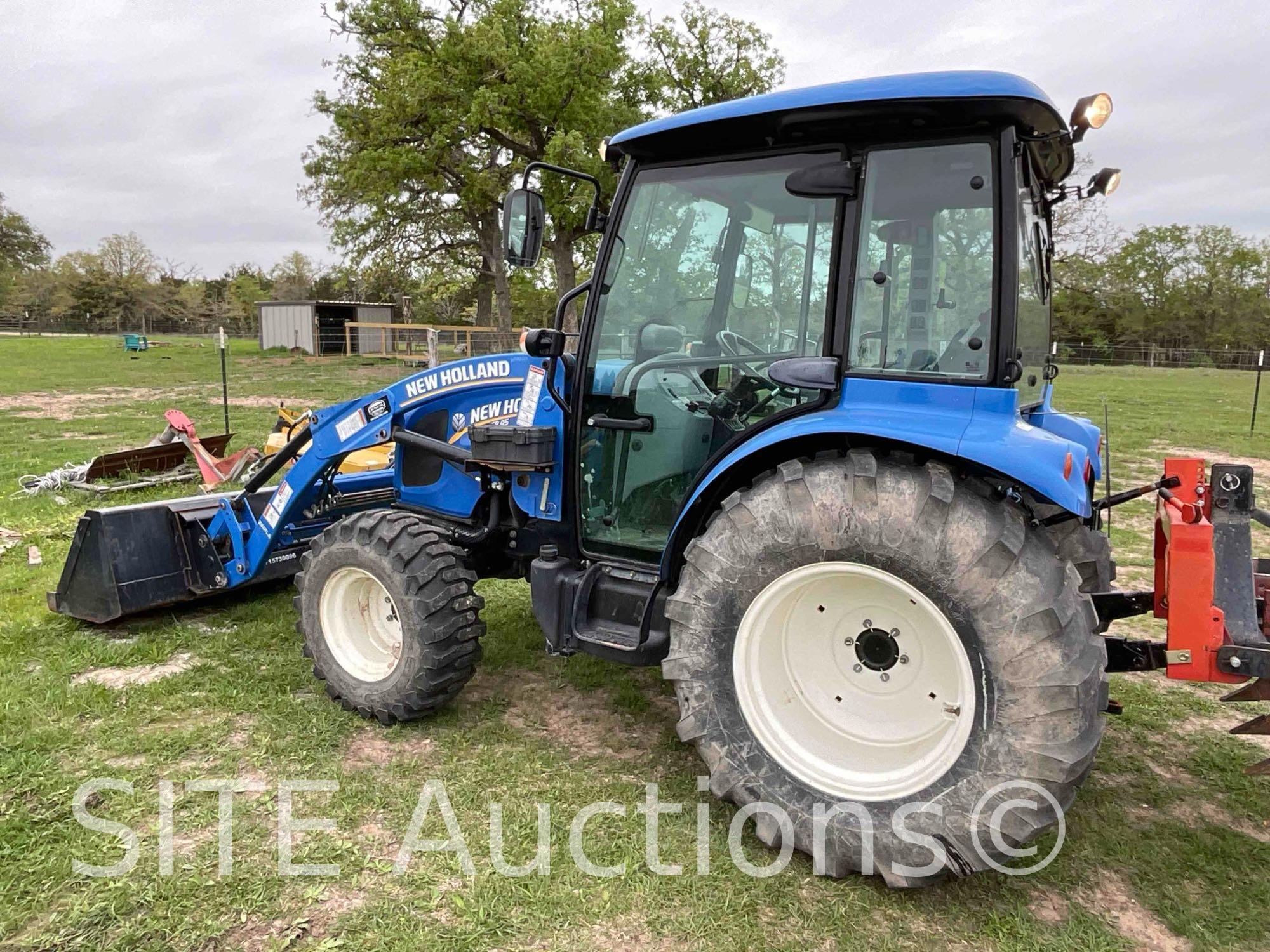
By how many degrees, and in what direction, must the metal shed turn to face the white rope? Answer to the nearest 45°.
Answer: approximately 45° to its right

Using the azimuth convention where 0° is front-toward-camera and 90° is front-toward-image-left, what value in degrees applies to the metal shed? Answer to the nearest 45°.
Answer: approximately 315°

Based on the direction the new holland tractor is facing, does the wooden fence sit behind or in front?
in front

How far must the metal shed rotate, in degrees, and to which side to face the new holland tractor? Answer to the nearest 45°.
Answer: approximately 45° to its right

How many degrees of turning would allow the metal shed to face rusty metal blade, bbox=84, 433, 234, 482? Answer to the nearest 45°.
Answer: approximately 45° to its right

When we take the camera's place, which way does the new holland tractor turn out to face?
facing away from the viewer and to the left of the viewer

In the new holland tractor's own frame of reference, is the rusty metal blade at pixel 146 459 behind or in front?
in front
